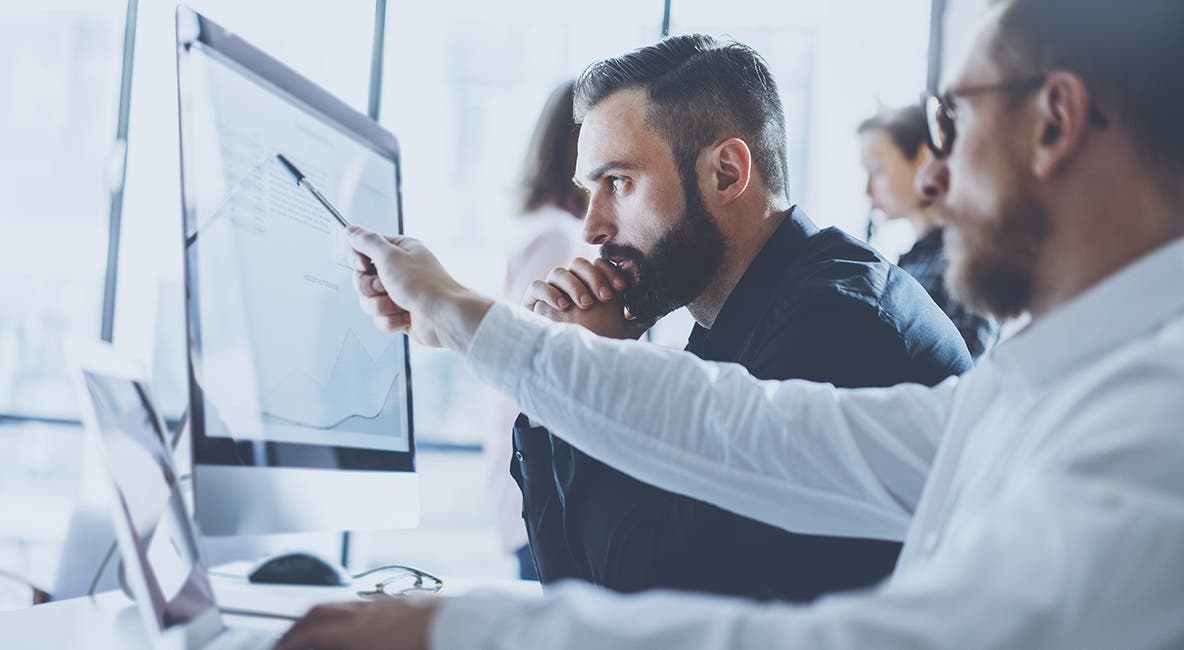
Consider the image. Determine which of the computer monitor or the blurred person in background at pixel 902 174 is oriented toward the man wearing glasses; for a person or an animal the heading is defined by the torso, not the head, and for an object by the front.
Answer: the computer monitor

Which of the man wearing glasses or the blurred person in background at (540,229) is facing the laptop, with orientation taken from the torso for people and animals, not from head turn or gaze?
the man wearing glasses

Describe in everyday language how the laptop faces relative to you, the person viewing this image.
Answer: facing to the right of the viewer

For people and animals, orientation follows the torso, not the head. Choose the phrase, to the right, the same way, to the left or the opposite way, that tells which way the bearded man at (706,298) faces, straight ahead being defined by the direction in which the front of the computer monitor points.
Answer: the opposite way

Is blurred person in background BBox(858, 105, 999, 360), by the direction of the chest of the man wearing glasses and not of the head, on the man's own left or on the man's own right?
on the man's own right

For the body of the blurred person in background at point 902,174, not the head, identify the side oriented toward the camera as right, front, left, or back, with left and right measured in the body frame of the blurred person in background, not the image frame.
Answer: left

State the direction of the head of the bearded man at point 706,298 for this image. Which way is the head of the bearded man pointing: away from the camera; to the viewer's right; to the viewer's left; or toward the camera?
to the viewer's left

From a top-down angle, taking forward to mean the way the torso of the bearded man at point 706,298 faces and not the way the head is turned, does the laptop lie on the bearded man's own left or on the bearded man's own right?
on the bearded man's own left

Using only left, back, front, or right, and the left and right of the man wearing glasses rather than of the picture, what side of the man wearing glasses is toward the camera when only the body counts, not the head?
left

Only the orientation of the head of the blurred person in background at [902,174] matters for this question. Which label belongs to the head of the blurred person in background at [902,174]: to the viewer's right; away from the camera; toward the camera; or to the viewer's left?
to the viewer's left

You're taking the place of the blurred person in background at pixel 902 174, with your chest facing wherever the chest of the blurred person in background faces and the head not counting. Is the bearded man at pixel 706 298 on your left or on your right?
on your left

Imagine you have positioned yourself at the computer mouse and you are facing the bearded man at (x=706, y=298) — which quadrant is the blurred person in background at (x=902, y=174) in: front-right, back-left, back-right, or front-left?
front-left
